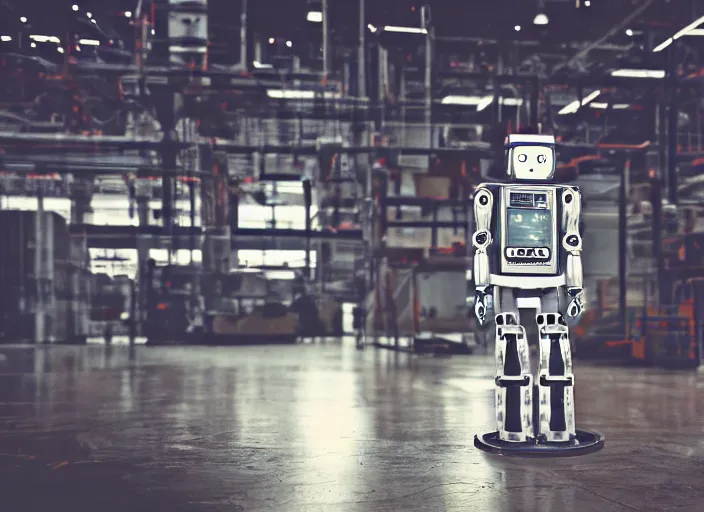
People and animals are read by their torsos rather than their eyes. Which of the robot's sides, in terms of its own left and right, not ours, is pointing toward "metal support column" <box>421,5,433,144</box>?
back

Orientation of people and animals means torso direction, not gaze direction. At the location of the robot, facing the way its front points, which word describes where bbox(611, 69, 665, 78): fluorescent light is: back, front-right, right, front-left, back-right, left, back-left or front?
back

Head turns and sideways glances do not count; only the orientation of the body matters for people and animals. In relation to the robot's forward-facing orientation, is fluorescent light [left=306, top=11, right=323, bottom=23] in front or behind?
behind

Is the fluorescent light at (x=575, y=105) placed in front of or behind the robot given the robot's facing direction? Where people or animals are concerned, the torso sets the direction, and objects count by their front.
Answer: behind

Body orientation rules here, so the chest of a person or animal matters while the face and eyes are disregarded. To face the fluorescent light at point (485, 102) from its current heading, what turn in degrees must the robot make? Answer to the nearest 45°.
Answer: approximately 180°

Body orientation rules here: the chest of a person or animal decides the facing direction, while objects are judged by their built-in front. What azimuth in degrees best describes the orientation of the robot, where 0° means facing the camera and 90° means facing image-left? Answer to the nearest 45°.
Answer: approximately 0°

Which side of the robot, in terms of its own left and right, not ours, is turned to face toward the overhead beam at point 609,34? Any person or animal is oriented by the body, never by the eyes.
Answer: back

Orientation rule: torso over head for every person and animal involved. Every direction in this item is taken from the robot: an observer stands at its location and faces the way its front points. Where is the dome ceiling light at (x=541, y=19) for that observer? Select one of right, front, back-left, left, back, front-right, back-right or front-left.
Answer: back

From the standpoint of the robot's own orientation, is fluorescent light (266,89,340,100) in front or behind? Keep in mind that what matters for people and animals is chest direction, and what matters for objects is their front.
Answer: behind
